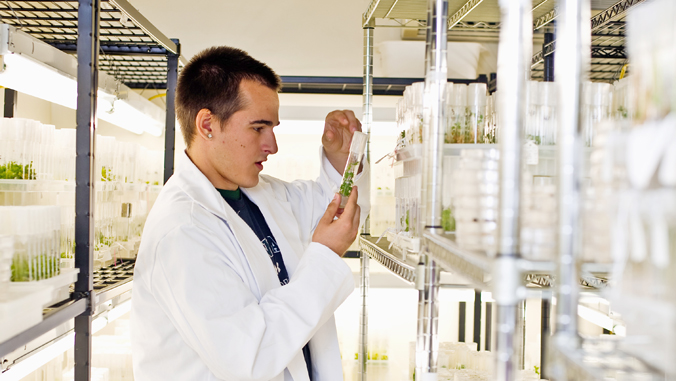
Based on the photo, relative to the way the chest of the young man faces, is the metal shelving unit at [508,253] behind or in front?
in front

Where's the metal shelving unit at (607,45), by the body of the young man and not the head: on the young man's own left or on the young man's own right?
on the young man's own left

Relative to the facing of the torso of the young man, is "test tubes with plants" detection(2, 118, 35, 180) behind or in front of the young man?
behind

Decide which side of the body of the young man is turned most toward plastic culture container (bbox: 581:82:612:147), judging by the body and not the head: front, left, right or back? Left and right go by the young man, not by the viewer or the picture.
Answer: front

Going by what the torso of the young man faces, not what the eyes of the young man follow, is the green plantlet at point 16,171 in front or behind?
behind

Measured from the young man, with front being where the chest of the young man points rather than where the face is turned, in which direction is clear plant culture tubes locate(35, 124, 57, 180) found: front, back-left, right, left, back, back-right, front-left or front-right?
back

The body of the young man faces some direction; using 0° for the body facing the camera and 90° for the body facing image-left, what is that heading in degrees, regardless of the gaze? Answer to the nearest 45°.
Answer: approximately 315°

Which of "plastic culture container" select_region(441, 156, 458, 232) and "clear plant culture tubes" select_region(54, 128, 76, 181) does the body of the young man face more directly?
the plastic culture container

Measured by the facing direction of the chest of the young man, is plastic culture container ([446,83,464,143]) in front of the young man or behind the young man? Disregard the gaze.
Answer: in front

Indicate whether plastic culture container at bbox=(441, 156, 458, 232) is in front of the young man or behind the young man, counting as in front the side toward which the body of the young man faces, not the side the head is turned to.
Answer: in front

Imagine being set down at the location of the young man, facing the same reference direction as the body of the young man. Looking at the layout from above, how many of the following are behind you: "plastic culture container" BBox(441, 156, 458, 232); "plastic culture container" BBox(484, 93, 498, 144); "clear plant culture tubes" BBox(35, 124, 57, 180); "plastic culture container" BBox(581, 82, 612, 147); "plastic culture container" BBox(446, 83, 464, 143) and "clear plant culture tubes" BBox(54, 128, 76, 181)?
2

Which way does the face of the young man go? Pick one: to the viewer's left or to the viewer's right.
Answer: to the viewer's right

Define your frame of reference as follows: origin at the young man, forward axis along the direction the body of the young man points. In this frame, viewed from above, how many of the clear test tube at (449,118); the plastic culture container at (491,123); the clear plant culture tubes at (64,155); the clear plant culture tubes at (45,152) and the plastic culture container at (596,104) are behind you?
2
